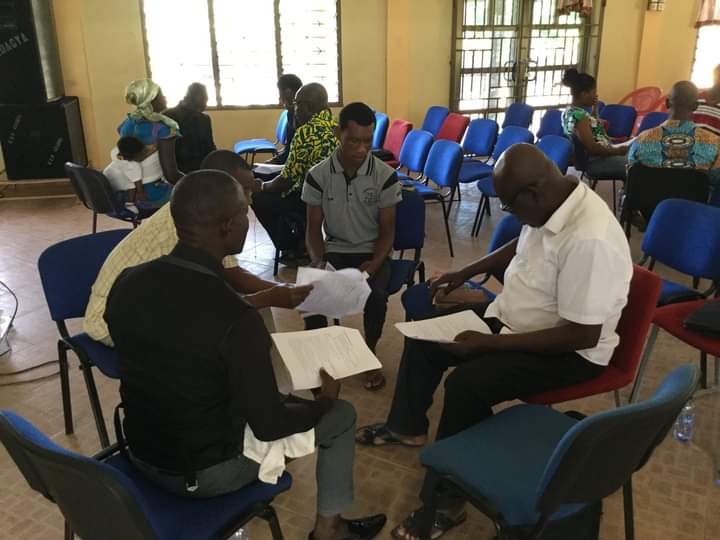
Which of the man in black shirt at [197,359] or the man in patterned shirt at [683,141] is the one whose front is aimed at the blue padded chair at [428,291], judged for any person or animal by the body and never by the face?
the man in black shirt

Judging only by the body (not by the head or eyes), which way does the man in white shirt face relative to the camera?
to the viewer's left

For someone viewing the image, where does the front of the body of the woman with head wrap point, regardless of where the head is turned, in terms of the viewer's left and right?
facing away from the viewer and to the right of the viewer

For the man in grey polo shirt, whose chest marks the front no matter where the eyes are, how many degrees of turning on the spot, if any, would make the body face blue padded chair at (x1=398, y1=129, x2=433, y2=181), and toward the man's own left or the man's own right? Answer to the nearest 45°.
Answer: approximately 180°

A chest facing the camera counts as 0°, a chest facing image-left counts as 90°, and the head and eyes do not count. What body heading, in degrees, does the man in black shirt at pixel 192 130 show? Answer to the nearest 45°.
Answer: approximately 180°

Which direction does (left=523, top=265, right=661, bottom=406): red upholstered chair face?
to the viewer's left

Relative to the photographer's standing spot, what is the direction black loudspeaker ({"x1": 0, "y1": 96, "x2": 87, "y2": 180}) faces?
facing to the right of the viewer

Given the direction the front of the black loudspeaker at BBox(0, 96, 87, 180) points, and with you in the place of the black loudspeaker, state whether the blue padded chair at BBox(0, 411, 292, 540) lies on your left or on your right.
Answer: on your right

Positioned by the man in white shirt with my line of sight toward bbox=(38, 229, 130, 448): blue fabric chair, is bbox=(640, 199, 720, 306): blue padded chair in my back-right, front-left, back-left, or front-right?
back-right
